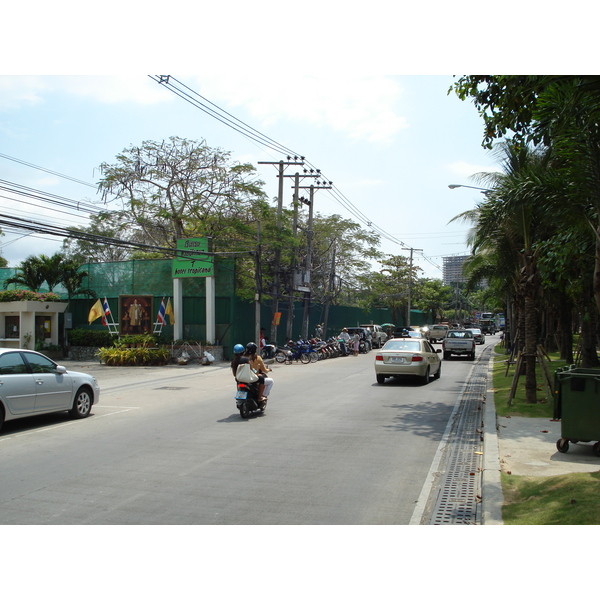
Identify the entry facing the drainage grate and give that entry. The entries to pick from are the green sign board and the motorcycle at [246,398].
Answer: the green sign board

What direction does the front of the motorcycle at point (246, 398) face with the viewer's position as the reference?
facing away from the viewer and to the right of the viewer

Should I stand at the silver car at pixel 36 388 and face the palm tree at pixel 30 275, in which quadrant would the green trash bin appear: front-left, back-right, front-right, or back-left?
back-right

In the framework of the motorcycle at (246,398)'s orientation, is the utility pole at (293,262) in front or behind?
in front

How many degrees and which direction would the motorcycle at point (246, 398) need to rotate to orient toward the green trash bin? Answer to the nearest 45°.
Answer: approximately 90° to its right

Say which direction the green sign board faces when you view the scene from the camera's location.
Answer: facing the viewer

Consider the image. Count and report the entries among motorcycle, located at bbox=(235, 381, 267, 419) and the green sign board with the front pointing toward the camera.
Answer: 1

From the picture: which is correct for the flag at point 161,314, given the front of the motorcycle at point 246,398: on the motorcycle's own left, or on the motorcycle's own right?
on the motorcycle's own left

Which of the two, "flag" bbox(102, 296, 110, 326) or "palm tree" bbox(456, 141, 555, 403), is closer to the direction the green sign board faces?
the palm tree

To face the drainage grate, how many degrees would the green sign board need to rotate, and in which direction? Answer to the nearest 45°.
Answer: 0° — it already faces it
